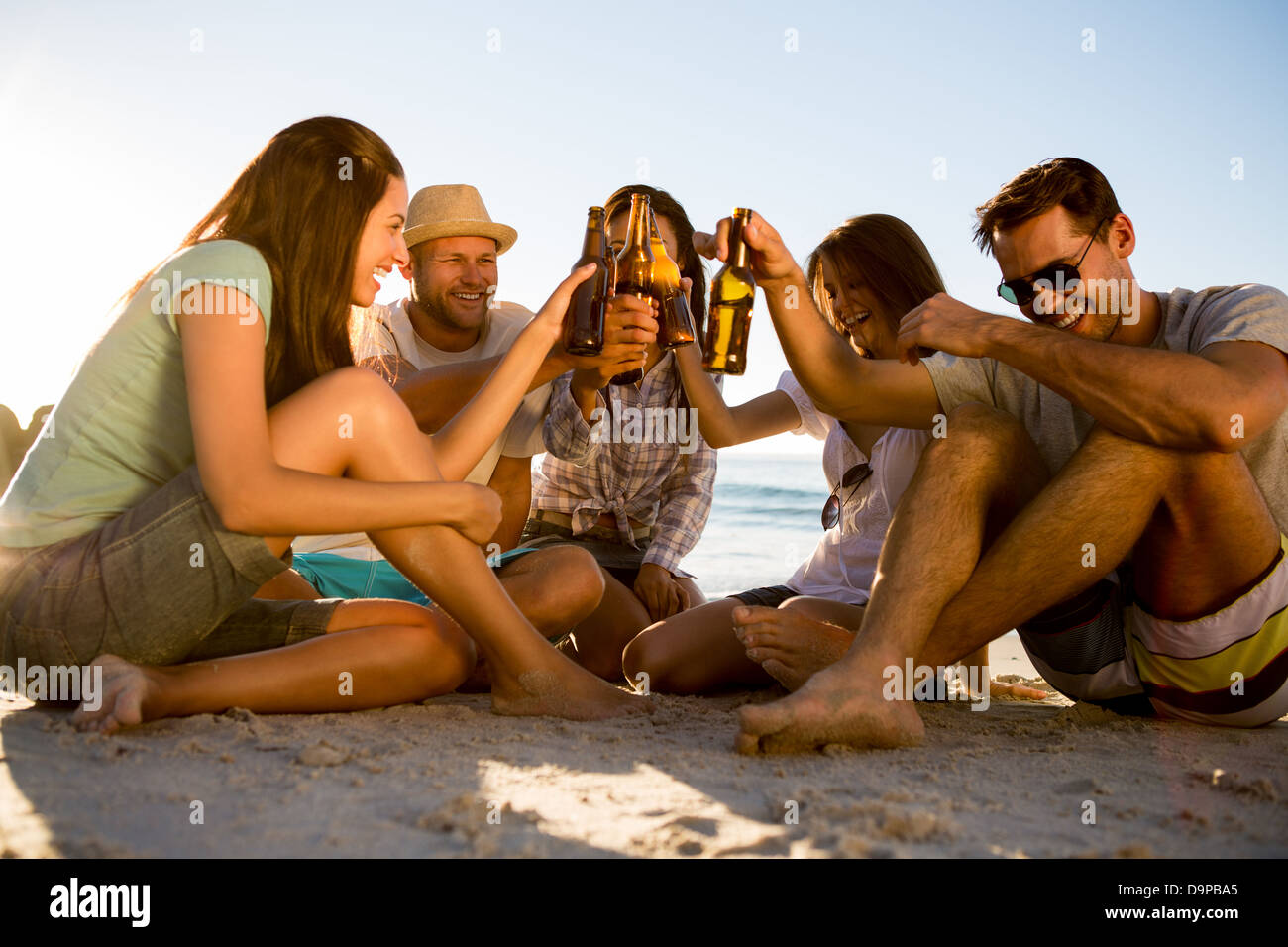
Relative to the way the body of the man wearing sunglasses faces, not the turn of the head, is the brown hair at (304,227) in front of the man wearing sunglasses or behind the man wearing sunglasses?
in front

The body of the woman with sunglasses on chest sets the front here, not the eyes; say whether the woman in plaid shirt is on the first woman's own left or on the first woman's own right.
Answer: on the first woman's own right

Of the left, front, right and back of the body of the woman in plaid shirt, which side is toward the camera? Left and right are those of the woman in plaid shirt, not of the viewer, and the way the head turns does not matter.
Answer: front

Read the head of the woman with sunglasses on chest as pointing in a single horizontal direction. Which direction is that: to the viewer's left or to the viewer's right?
to the viewer's left

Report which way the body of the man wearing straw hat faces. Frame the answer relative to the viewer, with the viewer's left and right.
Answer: facing the viewer and to the right of the viewer

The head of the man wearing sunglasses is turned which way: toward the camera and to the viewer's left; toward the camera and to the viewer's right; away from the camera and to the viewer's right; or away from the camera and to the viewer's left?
toward the camera and to the viewer's left

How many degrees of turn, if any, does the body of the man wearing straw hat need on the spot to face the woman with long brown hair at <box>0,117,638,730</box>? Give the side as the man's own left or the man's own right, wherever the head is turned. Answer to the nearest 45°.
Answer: approximately 45° to the man's own right

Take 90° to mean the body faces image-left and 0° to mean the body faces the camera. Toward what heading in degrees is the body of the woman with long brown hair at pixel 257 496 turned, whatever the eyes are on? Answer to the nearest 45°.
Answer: approximately 270°

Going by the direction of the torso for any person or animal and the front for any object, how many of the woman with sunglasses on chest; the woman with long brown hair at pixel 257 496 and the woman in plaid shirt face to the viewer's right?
1

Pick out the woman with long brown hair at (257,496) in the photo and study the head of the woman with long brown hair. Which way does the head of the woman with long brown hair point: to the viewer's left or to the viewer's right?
to the viewer's right

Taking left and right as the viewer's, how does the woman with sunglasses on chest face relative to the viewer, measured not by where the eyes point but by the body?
facing the viewer and to the left of the viewer
